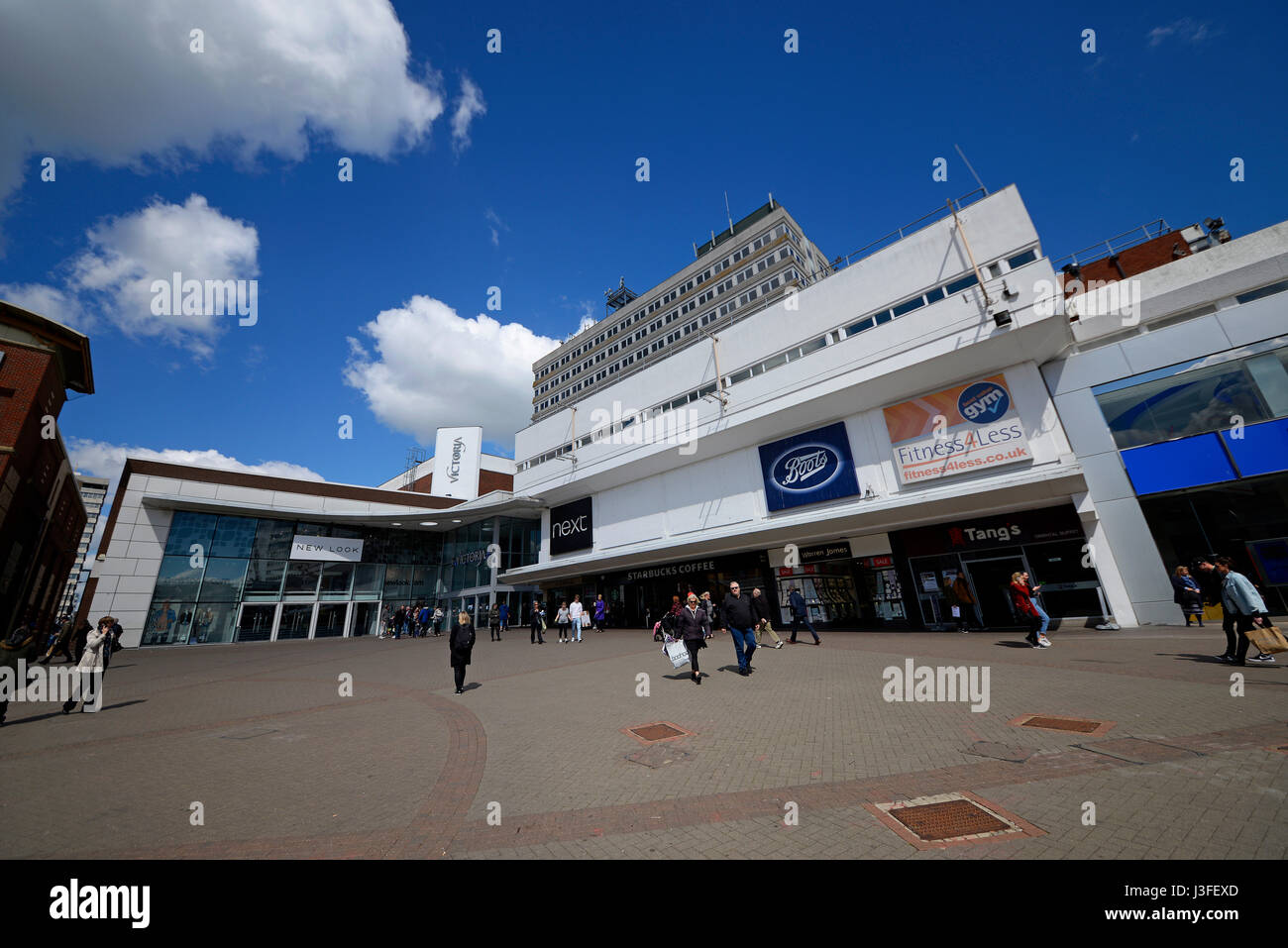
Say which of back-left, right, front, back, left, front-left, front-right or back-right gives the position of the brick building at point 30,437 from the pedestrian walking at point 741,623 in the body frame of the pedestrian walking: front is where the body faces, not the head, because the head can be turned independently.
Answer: right

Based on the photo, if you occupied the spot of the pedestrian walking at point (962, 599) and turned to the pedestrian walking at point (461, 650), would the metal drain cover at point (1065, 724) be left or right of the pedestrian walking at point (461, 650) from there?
left

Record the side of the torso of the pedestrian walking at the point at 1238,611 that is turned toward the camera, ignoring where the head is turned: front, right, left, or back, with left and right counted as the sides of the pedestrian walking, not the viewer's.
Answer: left

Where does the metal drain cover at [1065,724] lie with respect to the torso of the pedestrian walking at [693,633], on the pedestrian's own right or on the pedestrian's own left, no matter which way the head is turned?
on the pedestrian's own left

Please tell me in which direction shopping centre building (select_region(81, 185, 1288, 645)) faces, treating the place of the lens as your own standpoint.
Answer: facing the viewer and to the left of the viewer

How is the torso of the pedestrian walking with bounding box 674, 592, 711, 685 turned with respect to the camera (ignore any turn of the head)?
toward the camera

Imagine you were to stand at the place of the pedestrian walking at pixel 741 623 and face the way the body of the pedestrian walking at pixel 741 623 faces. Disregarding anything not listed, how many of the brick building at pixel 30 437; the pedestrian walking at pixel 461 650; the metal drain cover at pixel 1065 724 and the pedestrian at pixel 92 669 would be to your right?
3
